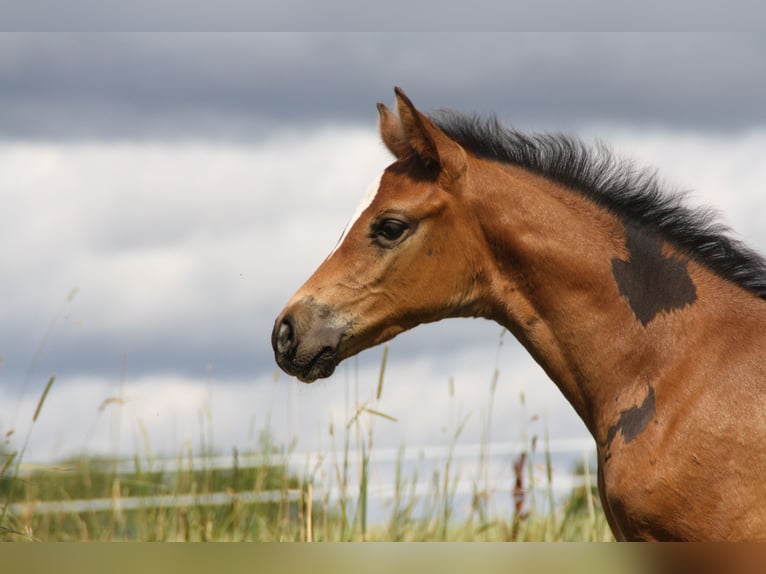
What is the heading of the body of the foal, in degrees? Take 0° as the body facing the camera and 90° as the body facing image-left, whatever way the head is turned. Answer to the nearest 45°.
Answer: approximately 90°
